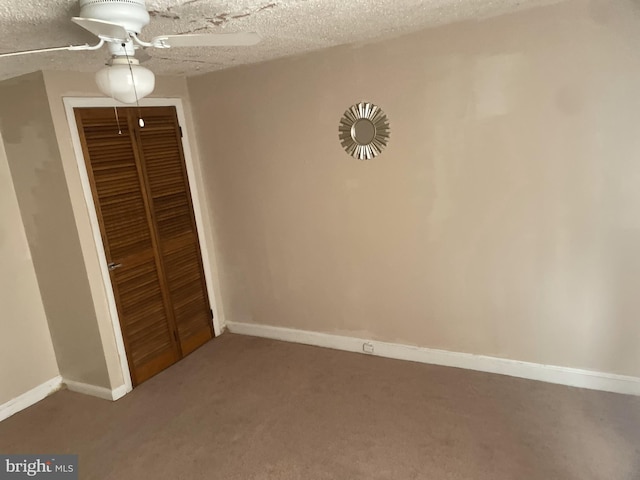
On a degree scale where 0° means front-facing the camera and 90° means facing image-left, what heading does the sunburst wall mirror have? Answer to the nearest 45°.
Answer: approximately 0°

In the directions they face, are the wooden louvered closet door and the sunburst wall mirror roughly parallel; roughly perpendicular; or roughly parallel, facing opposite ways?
roughly perpendicular

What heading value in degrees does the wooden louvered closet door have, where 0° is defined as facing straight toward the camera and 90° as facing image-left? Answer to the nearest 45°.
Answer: approximately 315°

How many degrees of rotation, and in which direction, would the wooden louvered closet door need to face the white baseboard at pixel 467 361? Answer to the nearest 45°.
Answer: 0° — it already faces it

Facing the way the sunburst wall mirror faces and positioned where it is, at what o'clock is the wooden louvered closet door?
The wooden louvered closet door is roughly at 3 o'clock from the sunburst wall mirror.
